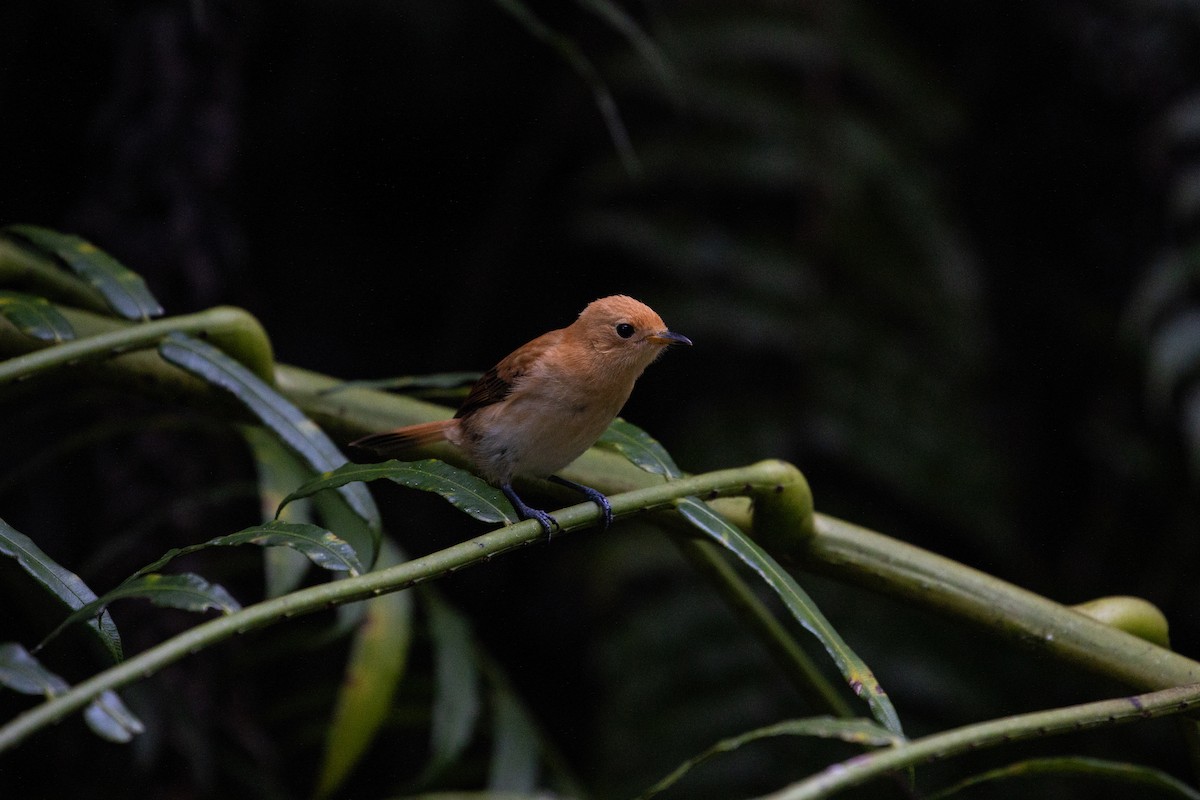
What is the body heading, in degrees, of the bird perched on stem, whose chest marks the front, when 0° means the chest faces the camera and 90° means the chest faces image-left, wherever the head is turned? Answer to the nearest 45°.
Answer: approximately 270°

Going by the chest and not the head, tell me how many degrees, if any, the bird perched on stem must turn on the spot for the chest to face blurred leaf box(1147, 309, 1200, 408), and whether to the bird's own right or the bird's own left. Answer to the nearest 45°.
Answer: approximately 45° to the bird's own left
